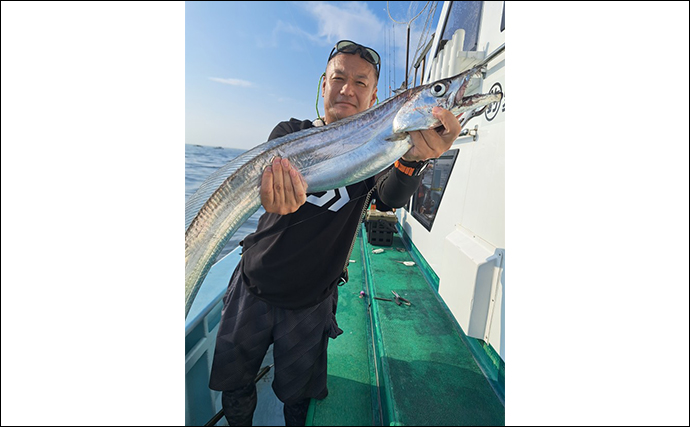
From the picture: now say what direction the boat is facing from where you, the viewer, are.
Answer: facing away from the viewer

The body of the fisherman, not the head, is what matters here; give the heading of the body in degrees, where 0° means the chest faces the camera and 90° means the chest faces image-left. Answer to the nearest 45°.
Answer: approximately 0°
